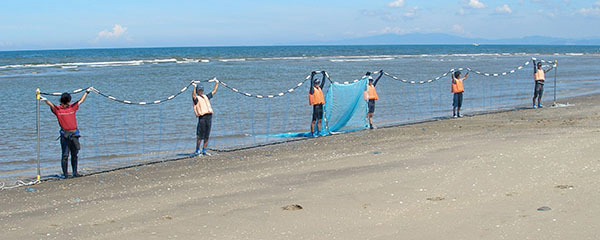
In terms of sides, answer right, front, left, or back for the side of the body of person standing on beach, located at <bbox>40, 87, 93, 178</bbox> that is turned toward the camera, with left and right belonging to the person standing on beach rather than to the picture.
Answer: back

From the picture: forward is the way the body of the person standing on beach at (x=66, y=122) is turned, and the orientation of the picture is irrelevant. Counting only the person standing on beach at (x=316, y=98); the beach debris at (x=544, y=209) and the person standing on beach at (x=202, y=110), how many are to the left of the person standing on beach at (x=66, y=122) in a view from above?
0

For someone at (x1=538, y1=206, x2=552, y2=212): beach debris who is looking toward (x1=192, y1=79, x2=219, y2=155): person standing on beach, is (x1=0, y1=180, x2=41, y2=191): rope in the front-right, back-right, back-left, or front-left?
front-left

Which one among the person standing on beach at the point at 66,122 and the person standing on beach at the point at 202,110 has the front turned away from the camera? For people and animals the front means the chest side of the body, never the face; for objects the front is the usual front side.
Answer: the person standing on beach at the point at 66,122

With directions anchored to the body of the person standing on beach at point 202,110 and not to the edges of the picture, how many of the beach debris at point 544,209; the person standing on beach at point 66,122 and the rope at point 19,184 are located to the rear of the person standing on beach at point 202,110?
0

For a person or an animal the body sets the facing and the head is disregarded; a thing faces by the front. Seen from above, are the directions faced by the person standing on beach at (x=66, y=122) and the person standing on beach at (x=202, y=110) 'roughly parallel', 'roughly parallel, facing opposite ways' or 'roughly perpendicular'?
roughly parallel, facing opposite ways

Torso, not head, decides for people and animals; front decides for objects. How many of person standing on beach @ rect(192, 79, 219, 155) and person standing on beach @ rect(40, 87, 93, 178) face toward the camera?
1

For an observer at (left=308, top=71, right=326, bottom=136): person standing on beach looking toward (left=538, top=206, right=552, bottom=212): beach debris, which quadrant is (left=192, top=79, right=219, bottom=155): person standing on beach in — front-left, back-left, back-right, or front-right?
front-right

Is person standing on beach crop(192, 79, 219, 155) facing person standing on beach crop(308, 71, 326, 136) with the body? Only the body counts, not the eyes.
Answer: no

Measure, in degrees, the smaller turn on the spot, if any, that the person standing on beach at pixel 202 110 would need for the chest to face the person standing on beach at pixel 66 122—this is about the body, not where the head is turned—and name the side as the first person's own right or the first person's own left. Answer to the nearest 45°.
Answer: approximately 45° to the first person's own right

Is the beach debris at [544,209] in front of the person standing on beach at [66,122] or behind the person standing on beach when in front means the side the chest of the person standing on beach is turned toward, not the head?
behind
